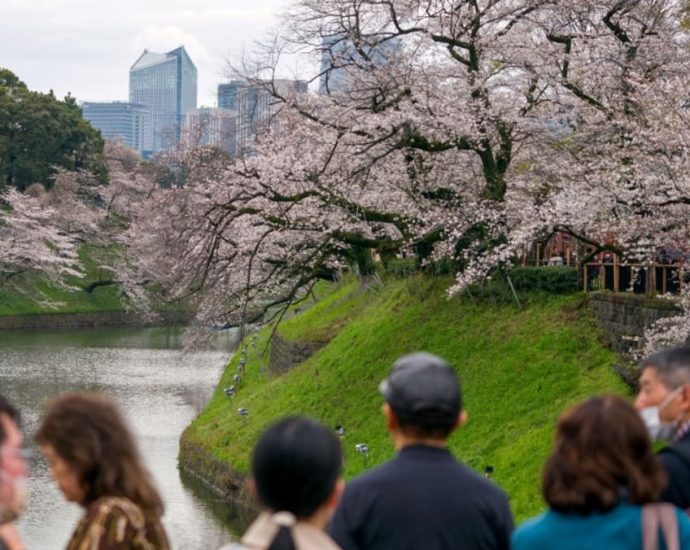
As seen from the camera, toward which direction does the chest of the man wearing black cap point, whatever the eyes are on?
away from the camera

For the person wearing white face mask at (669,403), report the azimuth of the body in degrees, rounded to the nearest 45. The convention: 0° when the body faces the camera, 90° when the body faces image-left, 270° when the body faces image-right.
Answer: approximately 90°

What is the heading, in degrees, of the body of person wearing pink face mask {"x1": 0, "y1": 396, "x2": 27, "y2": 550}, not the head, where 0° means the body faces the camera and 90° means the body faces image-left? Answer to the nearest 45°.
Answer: approximately 270°

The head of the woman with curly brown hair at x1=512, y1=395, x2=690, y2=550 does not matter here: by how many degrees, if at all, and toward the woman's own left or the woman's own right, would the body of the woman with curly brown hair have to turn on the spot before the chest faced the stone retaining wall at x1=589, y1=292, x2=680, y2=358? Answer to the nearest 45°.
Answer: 0° — they already face it

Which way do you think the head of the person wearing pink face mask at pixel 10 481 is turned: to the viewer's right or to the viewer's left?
to the viewer's right

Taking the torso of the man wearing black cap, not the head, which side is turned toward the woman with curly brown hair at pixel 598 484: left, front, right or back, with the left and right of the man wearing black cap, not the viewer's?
right

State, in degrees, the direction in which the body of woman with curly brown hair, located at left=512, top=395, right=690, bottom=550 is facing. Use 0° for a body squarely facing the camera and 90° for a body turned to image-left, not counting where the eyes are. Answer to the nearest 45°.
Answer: approximately 180°

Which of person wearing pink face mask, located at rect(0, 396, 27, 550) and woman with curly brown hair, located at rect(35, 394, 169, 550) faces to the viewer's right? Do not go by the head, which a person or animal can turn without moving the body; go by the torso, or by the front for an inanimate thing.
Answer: the person wearing pink face mask

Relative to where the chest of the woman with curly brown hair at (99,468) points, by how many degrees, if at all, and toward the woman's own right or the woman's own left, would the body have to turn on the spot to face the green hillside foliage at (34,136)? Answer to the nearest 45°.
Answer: approximately 90° to the woman's own right

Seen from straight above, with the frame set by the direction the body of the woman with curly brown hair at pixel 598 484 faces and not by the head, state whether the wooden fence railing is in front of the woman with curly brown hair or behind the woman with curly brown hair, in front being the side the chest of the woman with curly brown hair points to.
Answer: in front

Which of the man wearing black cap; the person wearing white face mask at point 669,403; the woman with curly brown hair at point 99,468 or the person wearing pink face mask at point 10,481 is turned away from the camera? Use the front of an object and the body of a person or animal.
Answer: the man wearing black cap

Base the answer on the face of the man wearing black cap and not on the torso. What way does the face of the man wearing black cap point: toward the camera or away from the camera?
away from the camera

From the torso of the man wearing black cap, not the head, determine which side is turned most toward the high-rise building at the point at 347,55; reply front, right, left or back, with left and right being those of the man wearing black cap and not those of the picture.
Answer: front

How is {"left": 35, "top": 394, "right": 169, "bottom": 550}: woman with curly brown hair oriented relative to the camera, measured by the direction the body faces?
to the viewer's left
